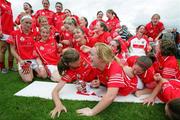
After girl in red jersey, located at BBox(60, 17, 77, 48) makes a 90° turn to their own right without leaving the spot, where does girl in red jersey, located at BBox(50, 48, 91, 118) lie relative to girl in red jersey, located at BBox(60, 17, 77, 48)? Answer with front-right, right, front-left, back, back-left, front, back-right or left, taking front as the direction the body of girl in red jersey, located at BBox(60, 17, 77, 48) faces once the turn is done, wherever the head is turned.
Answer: back-left

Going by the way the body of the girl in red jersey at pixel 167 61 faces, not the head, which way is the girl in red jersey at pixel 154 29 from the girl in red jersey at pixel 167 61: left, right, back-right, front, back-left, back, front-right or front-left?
right

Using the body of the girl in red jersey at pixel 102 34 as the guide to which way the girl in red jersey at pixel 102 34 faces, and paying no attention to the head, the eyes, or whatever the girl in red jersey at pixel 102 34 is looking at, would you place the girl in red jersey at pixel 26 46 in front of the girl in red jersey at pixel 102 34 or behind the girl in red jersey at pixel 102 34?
in front

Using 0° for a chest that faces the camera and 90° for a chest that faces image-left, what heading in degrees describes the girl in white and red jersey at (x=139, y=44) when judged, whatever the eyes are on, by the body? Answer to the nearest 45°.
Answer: approximately 0°

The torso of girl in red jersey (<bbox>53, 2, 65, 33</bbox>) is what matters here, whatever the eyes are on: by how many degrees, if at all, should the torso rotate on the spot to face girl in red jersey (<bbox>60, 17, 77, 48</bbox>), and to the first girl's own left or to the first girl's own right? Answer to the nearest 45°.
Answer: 0° — they already face them

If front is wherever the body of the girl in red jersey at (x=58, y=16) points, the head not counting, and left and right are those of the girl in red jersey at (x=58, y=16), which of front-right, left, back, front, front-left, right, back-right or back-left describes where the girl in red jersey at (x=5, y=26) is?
front-right

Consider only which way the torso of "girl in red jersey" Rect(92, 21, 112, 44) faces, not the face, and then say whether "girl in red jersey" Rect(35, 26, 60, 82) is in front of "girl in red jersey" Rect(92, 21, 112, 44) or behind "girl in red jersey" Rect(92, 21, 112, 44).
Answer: in front

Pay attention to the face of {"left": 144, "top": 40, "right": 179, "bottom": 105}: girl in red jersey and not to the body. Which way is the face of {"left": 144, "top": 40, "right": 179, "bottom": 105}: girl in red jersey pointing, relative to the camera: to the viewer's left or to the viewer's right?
to the viewer's left

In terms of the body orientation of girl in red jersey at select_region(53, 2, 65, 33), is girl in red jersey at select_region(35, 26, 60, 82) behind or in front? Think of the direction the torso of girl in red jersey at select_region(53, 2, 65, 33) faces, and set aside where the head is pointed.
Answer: in front

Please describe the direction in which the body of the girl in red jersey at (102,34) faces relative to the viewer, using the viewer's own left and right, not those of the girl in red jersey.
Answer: facing the viewer and to the left of the viewer
